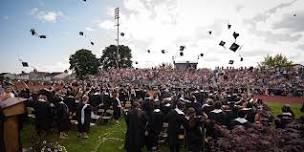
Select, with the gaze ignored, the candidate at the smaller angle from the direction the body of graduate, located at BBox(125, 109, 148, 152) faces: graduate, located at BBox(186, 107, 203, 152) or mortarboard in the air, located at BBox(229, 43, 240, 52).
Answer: the mortarboard in the air

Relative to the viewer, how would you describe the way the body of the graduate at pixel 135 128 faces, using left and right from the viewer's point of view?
facing away from the viewer

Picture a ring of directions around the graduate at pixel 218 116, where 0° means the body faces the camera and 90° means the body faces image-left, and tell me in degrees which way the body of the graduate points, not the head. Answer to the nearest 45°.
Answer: approximately 180°

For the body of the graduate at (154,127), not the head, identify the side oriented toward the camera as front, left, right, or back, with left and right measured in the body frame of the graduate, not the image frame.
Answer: back

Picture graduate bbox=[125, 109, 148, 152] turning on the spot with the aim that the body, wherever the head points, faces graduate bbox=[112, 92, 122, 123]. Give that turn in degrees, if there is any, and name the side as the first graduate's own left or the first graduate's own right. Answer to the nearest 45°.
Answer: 0° — they already face them

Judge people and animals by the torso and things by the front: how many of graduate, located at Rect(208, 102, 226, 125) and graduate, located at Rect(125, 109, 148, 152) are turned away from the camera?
2

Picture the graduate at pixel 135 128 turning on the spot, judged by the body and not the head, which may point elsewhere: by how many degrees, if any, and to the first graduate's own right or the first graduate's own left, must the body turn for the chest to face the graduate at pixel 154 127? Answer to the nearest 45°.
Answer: approximately 45° to the first graduate's own right
